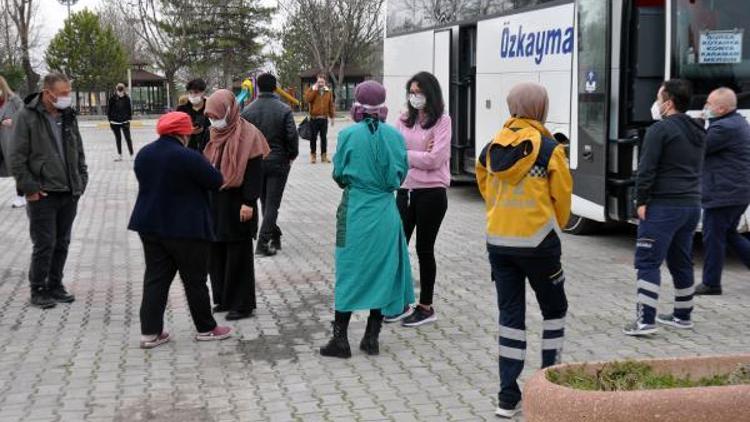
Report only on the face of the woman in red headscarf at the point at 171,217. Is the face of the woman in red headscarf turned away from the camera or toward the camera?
away from the camera

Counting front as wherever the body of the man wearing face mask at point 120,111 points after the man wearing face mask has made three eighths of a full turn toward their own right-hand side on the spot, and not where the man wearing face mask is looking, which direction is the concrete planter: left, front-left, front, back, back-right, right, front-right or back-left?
back-left

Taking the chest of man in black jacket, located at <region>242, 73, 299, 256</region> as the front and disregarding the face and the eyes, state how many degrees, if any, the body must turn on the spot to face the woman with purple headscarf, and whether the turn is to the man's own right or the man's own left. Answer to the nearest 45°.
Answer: approximately 180°

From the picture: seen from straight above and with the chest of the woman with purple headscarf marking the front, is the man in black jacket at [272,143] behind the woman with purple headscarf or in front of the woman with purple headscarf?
in front

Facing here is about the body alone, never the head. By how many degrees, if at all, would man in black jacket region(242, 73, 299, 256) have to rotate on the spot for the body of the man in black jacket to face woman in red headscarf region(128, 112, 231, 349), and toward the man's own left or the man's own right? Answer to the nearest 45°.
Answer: approximately 180°

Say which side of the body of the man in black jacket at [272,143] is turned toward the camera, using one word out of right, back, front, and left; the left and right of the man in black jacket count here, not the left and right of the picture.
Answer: back

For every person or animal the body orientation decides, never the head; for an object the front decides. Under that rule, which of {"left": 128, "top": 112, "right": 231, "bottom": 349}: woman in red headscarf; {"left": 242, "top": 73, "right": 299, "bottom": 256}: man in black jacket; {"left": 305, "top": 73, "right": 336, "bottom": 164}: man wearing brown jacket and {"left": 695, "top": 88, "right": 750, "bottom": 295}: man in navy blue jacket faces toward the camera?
the man wearing brown jacket

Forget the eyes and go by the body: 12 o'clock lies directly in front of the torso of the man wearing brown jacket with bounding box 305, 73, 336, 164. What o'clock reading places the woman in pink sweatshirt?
The woman in pink sweatshirt is roughly at 12 o'clock from the man wearing brown jacket.

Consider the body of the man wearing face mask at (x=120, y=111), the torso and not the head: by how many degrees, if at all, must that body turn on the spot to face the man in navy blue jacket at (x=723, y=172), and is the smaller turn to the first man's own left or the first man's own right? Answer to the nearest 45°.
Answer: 0° — they already face them

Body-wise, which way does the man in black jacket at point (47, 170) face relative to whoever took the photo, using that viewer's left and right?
facing the viewer and to the right of the viewer

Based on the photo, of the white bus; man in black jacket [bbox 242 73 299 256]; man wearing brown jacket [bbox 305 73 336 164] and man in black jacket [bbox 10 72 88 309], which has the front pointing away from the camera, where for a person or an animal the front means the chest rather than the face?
man in black jacket [bbox 242 73 299 256]

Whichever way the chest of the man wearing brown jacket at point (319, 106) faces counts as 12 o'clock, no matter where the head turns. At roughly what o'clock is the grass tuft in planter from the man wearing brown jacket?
The grass tuft in planter is roughly at 12 o'clock from the man wearing brown jacket.

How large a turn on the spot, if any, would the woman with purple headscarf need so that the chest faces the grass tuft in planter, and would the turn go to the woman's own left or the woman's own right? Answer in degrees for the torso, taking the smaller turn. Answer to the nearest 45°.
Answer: approximately 135° to the woman's own right

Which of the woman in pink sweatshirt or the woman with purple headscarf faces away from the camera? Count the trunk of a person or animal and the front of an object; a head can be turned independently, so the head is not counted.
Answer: the woman with purple headscarf

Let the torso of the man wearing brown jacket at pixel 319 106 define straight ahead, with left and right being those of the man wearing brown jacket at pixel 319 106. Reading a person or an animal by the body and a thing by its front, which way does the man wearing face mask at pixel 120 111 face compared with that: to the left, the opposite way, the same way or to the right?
the same way

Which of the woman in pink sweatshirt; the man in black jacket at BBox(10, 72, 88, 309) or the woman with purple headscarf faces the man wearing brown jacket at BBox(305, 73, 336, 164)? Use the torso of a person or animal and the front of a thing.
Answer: the woman with purple headscarf

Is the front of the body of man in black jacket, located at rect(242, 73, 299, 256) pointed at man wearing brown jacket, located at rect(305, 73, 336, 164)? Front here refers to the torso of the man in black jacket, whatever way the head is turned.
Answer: yes

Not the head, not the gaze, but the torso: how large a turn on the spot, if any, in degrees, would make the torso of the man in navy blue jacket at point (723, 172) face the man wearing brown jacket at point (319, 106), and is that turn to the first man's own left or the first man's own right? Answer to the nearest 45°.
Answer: approximately 45° to the first man's own right

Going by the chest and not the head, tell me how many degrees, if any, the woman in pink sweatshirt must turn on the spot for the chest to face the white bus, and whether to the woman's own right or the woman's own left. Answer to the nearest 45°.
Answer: approximately 180°

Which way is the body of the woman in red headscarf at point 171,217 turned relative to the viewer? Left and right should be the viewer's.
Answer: facing away from the viewer and to the right of the viewer
